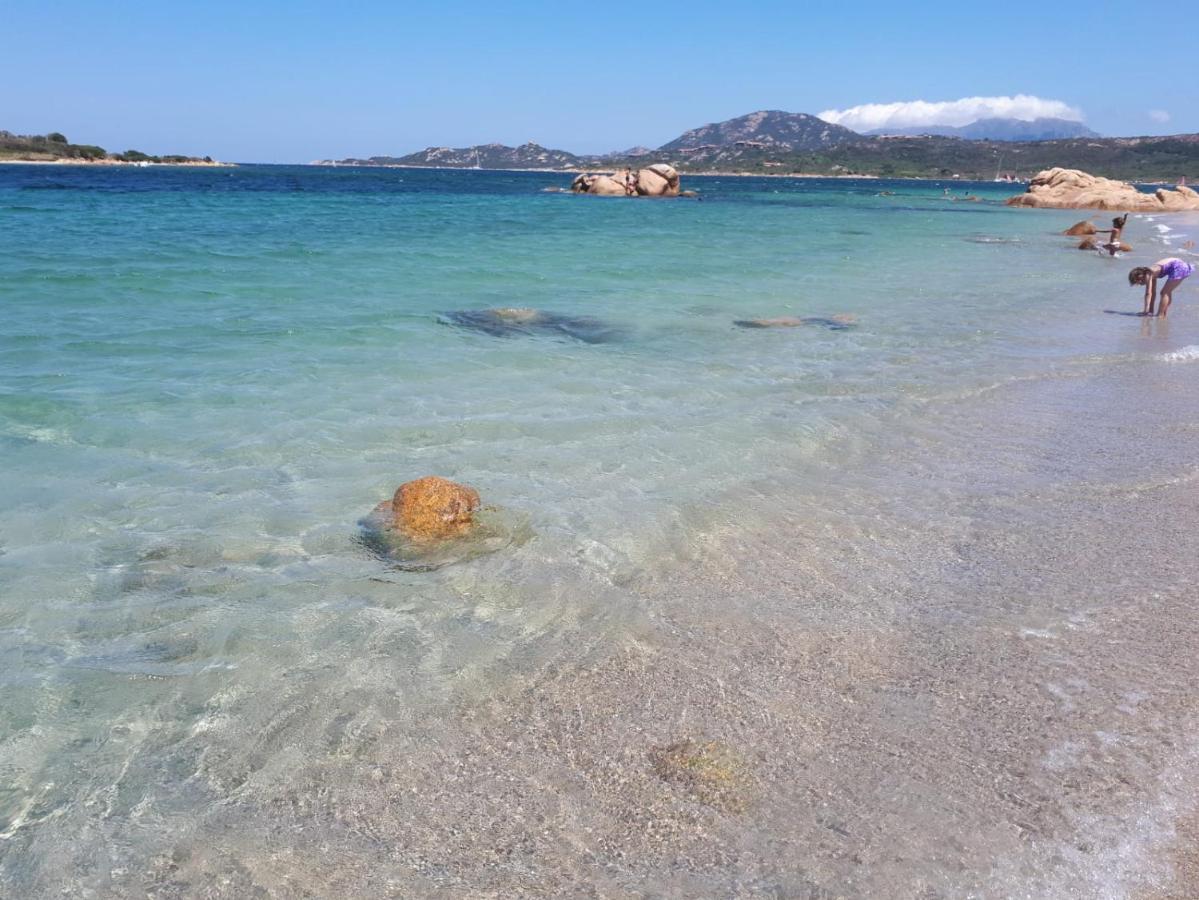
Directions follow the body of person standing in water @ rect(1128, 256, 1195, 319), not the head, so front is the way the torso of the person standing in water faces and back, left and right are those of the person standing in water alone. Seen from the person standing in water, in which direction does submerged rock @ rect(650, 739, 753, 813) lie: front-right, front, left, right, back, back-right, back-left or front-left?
left

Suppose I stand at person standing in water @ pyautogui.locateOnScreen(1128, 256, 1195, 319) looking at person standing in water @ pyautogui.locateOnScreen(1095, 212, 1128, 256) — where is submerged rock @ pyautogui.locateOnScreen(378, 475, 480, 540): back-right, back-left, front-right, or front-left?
back-left

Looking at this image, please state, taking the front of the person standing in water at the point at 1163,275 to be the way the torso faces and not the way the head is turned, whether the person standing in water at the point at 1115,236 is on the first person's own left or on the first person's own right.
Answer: on the first person's own right

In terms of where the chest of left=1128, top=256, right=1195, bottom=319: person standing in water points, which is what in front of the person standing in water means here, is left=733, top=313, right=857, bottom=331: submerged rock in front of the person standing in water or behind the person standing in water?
in front

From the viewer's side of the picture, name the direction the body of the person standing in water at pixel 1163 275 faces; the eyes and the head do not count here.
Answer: to the viewer's left

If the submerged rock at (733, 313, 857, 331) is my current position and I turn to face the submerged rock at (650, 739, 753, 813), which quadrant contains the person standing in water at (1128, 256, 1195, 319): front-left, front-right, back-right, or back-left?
back-left

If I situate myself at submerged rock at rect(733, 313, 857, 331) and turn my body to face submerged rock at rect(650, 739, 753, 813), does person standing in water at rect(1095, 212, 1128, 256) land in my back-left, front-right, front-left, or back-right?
back-left

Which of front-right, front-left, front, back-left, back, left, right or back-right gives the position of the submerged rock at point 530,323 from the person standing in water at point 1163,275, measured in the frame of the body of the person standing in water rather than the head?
front-left

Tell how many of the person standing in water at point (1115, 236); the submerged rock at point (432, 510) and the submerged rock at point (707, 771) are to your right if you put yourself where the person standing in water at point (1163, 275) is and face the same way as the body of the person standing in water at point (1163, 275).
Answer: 1
